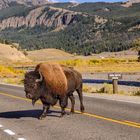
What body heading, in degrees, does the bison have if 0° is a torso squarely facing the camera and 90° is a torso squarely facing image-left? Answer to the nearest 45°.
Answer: approximately 45°
